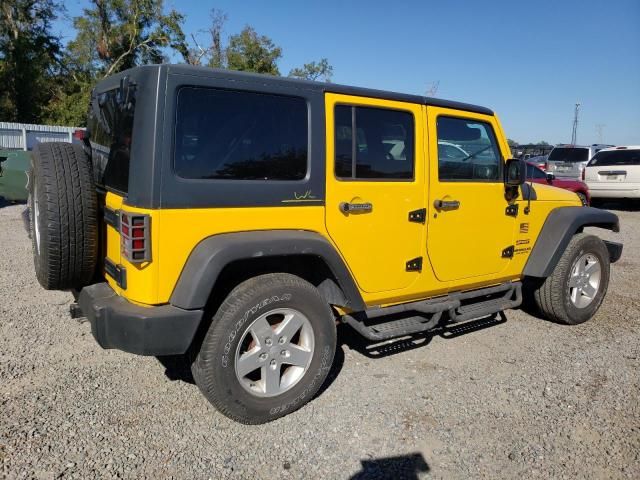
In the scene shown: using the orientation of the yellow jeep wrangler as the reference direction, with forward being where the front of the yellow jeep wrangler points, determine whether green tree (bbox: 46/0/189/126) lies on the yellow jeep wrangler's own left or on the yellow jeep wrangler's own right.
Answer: on the yellow jeep wrangler's own left

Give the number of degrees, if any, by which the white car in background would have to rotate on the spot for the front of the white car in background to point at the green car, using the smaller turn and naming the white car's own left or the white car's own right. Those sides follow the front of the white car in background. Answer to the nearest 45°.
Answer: approximately 135° to the white car's own left

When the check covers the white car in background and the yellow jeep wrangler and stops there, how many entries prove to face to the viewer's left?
0

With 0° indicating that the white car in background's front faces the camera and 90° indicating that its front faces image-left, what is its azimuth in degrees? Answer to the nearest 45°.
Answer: approximately 180°

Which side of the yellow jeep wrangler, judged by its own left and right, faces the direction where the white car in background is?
front

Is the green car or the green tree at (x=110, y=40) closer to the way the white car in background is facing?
the green tree

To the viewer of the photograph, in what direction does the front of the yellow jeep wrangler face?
facing away from the viewer and to the right of the viewer

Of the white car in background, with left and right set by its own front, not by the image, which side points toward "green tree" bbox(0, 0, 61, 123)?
left

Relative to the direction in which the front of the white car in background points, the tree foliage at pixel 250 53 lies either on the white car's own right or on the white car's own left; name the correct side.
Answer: on the white car's own left

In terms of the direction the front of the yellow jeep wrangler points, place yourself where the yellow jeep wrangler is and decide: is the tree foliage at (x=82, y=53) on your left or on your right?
on your left
